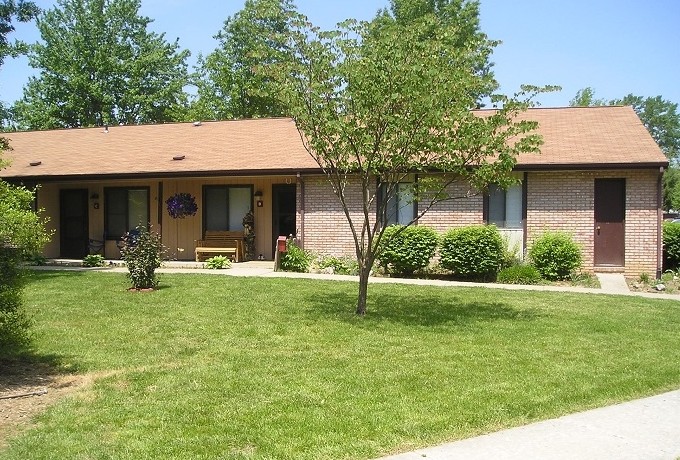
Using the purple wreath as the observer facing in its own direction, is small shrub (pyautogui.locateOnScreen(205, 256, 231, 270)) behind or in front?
in front

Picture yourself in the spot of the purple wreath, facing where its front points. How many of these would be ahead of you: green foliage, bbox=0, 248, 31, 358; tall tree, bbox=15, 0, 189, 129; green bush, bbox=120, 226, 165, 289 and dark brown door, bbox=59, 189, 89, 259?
2

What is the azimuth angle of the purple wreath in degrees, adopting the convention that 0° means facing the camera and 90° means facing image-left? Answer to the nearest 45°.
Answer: approximately 0°

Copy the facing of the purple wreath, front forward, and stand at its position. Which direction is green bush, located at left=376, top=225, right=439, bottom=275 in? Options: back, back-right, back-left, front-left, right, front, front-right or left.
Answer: front-left

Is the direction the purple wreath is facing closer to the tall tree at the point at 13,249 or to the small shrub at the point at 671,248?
the tall tree

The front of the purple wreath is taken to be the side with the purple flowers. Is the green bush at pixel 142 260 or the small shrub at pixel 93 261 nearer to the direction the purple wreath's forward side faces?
the green bush

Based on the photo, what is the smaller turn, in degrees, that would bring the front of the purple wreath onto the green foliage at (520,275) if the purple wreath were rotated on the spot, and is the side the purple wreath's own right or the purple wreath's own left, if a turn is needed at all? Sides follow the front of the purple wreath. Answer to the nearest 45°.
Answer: approximately 45° to the purple wreath's own left

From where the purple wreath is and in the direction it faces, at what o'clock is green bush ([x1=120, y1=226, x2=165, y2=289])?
The green bush is roughly at 12 o'clock from the purple wreath.

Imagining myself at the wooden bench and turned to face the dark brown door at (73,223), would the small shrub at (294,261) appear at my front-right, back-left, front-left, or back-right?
back-left

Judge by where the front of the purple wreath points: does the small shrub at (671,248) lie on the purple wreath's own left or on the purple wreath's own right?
on the purple wreath's own left

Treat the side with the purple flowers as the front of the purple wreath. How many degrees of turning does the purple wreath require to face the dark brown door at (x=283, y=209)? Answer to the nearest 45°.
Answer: approximately 90° to its left

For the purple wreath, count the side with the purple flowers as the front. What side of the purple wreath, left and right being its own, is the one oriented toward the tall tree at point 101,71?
back

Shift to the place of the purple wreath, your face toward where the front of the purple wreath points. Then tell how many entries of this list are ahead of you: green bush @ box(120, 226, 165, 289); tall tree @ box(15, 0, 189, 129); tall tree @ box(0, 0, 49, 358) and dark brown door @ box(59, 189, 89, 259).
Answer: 2

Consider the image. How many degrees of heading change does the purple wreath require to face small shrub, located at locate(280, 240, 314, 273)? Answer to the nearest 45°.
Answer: approximately 45° to its left

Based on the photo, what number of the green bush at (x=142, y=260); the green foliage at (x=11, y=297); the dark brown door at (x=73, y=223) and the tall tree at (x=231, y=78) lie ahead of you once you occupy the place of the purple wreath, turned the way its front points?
2

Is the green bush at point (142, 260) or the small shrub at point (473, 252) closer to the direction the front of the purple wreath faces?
the green bush

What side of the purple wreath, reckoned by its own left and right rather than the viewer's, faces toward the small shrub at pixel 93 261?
right
